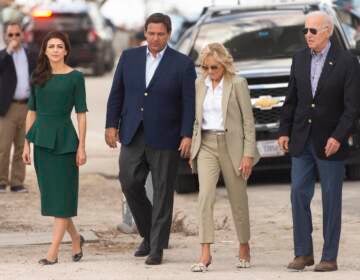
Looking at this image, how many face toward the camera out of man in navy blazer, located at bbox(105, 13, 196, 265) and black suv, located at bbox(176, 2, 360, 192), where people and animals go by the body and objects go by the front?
2

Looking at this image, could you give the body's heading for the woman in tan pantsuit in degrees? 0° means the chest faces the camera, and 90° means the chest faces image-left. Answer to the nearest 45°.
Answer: approximately 45°

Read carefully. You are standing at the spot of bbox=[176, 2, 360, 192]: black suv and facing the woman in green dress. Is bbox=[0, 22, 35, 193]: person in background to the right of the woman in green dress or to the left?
right

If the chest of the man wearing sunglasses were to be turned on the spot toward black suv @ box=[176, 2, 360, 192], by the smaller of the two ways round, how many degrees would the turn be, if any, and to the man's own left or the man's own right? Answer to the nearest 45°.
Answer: approximately 135° to the man's own right

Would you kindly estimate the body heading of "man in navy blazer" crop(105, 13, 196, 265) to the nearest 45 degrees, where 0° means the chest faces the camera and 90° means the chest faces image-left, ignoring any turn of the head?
approximately 0°

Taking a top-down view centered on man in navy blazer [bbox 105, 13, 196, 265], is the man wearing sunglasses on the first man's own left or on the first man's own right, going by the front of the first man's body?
on the first man's own left

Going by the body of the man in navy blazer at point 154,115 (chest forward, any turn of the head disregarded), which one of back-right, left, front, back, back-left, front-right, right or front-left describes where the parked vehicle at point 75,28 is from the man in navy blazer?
back

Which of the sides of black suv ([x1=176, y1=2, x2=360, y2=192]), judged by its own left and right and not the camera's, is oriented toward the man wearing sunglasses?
front

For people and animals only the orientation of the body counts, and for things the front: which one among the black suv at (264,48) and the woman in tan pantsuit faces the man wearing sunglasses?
the black suv

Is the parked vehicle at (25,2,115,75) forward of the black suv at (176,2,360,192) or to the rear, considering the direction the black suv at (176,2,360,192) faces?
to the rear

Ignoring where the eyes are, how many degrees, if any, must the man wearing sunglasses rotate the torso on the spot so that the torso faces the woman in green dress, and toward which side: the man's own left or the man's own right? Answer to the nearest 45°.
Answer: approximately 45° to the man's own right

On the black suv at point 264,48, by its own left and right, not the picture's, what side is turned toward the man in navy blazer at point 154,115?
front
